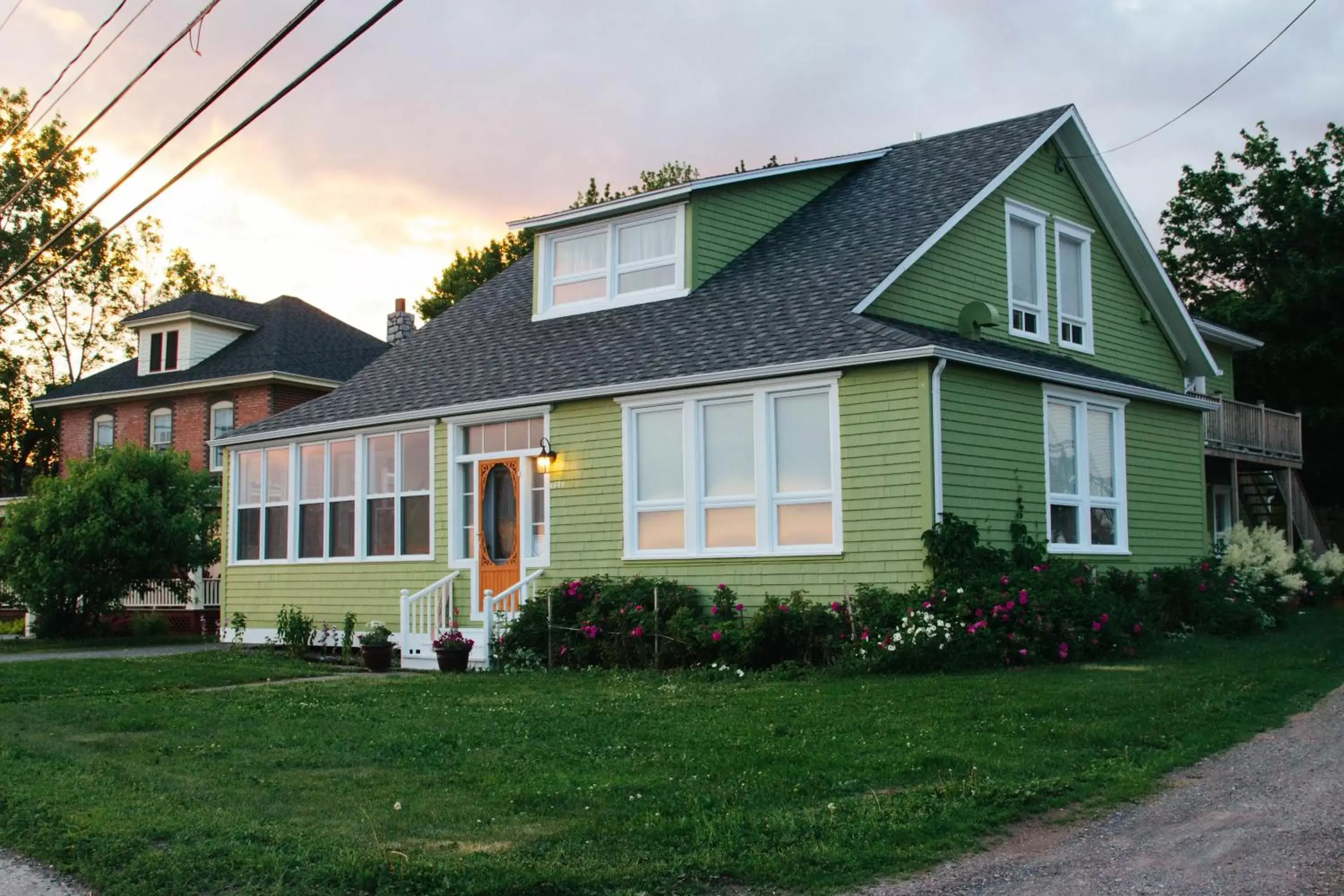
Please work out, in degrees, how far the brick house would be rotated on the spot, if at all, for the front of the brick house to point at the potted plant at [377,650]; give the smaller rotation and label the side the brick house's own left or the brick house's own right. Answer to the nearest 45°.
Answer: approximately 45° to the brick house's own left

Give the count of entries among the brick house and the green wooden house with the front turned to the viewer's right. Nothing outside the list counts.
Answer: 0

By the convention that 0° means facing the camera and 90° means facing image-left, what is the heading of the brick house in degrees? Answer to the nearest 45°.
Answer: approximately 45°

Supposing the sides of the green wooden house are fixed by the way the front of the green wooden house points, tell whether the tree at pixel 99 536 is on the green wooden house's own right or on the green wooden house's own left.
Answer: on the green wooden house's own right

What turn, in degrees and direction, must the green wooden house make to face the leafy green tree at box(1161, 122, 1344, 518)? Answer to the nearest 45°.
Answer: approximately 180°

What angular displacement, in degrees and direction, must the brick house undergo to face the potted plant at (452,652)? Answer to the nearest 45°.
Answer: approximately 45° to its left

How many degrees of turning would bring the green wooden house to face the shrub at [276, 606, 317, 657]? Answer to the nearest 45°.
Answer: approximately 45° to its right

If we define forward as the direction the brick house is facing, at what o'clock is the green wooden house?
The green wooden house is roughly at 10 o'clock from the brick house.

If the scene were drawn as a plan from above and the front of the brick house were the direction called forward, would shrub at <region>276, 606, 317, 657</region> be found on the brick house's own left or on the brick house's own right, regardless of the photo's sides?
on the brick house's own left

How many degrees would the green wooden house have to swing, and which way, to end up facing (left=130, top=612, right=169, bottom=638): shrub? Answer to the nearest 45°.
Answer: approximately 90° to its right

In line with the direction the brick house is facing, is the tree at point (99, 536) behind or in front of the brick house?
in front

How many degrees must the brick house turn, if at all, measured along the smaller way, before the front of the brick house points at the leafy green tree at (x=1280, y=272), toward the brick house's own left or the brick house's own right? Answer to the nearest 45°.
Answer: approximately 135° to the brick house's own left

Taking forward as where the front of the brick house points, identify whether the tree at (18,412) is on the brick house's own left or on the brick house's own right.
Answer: on the brick house's own right

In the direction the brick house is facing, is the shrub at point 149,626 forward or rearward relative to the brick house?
forward
